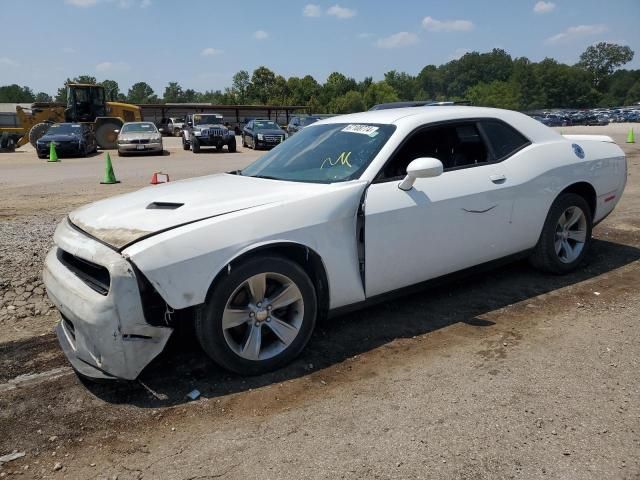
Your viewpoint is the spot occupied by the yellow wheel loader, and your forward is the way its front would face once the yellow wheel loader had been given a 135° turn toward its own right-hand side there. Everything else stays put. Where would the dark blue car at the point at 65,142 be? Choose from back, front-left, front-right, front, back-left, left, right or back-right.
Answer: back-right

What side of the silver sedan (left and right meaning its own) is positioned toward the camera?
front

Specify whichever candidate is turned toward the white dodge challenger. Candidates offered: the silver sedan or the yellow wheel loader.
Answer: the silver sedan

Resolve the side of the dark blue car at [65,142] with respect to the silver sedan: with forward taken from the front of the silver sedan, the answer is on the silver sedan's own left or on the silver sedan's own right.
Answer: on the silver sedan's own right

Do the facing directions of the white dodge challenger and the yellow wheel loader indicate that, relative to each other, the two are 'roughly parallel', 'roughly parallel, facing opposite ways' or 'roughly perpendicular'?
roughly parallel

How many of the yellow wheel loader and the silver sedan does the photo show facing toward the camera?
1

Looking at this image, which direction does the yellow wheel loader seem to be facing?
to the viewer's left

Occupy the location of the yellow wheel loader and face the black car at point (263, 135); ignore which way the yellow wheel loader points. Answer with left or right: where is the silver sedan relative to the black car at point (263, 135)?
right

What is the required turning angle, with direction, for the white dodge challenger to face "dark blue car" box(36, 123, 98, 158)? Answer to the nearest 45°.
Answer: approximately 90° to its right

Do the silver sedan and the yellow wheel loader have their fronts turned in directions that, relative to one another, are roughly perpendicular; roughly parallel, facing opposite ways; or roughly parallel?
roughly perpendicular

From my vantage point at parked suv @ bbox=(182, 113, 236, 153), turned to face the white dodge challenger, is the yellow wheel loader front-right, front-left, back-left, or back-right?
back-right

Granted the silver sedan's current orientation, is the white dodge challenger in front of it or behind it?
in front

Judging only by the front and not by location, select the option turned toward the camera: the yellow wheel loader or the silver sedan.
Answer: the silver sedan

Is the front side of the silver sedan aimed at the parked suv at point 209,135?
no

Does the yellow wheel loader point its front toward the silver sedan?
no

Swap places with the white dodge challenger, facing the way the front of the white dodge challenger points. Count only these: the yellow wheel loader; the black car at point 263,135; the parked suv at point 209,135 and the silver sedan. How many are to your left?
0

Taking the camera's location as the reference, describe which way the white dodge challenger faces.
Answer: facing the viewer and to the left of the viewer
